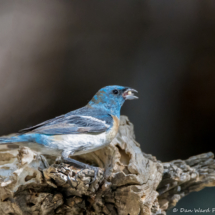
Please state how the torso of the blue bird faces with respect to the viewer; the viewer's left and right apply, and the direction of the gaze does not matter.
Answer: facing to the right of the viewer
